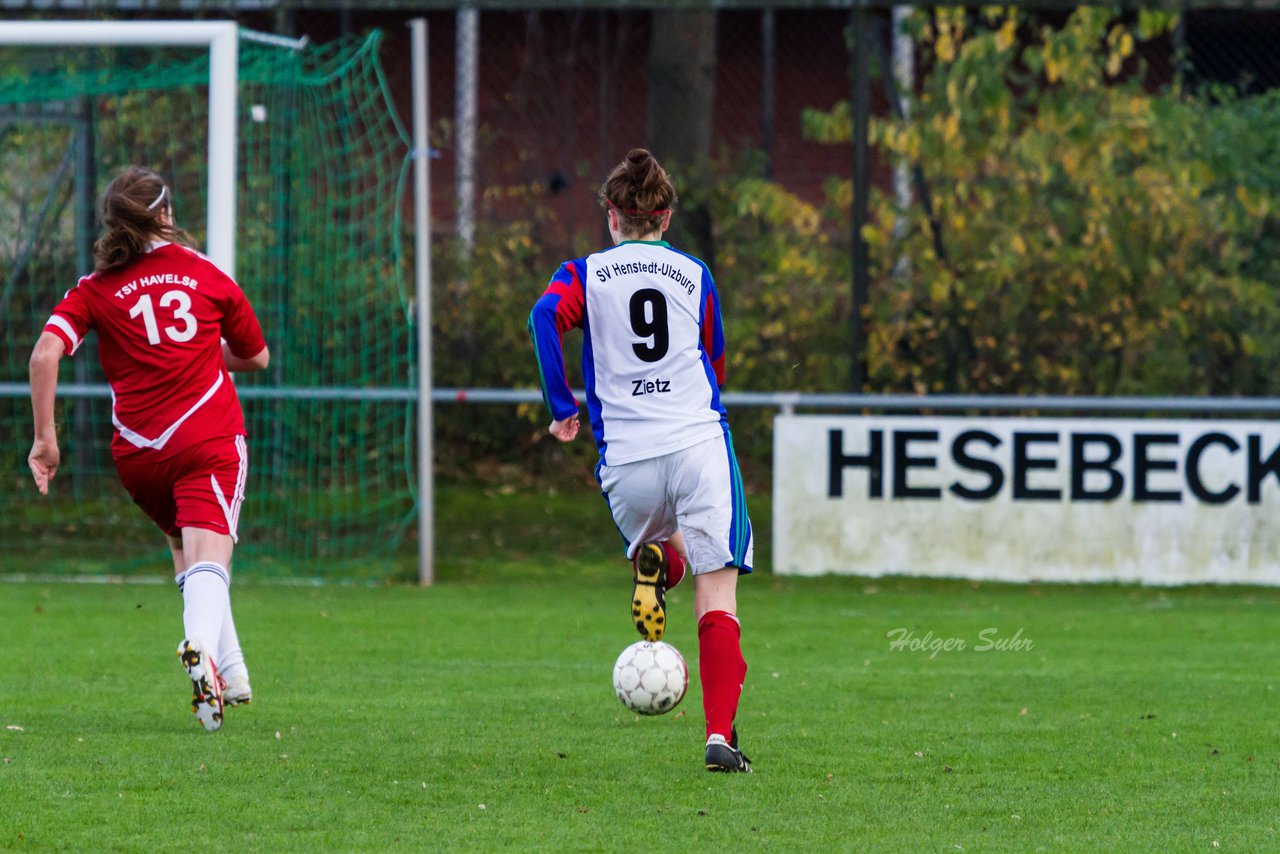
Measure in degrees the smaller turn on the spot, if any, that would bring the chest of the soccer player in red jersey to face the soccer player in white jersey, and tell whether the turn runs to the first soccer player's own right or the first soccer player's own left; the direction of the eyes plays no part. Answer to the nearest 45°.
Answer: approximately 135° to the first soccer player's own right

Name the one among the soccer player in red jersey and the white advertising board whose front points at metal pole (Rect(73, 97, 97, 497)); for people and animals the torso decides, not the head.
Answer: the soccer player in red jersey

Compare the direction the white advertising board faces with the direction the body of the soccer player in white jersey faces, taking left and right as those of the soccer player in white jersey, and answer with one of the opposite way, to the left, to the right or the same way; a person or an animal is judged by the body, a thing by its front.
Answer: the opposite way

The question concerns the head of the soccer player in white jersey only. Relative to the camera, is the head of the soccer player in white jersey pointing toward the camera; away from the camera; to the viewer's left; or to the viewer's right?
away from the camera

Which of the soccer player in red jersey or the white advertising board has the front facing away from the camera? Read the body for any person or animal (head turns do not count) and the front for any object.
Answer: the soccer player in red jersey

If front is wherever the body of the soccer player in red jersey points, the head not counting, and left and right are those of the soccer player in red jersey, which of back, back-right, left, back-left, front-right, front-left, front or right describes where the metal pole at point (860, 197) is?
front-right

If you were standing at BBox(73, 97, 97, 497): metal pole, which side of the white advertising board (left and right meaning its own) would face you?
right

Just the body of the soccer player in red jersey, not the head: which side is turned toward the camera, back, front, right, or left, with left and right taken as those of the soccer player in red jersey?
back

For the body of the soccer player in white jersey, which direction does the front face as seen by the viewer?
away from the camera

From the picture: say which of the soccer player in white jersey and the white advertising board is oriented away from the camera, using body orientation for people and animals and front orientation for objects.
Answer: the soccer player in white jersey
